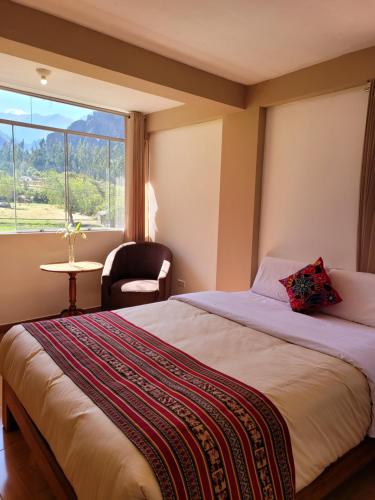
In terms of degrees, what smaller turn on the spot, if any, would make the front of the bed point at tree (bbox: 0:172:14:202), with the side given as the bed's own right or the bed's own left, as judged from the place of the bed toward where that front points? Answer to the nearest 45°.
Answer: approximately 90° to the bed's own right

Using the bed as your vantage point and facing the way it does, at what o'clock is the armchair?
The armchair is roughly at 4 o'clock from the bed.

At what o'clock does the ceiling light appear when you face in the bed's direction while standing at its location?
The ceiling light is roughly at 3 o'clock from the bed.

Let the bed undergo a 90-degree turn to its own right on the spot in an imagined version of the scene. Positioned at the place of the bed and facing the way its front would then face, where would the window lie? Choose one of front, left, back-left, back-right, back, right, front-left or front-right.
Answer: front

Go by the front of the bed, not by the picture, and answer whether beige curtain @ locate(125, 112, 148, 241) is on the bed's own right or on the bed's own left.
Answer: on the bed's own right

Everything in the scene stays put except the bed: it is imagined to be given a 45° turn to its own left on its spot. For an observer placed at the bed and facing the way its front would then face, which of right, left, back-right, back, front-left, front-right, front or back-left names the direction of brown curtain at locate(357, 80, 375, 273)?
back-left

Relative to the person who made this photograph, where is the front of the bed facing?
facing the viewer and to the left of the viewer

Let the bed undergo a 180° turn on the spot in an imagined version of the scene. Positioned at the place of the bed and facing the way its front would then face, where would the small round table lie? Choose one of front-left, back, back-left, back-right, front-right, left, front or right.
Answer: left
